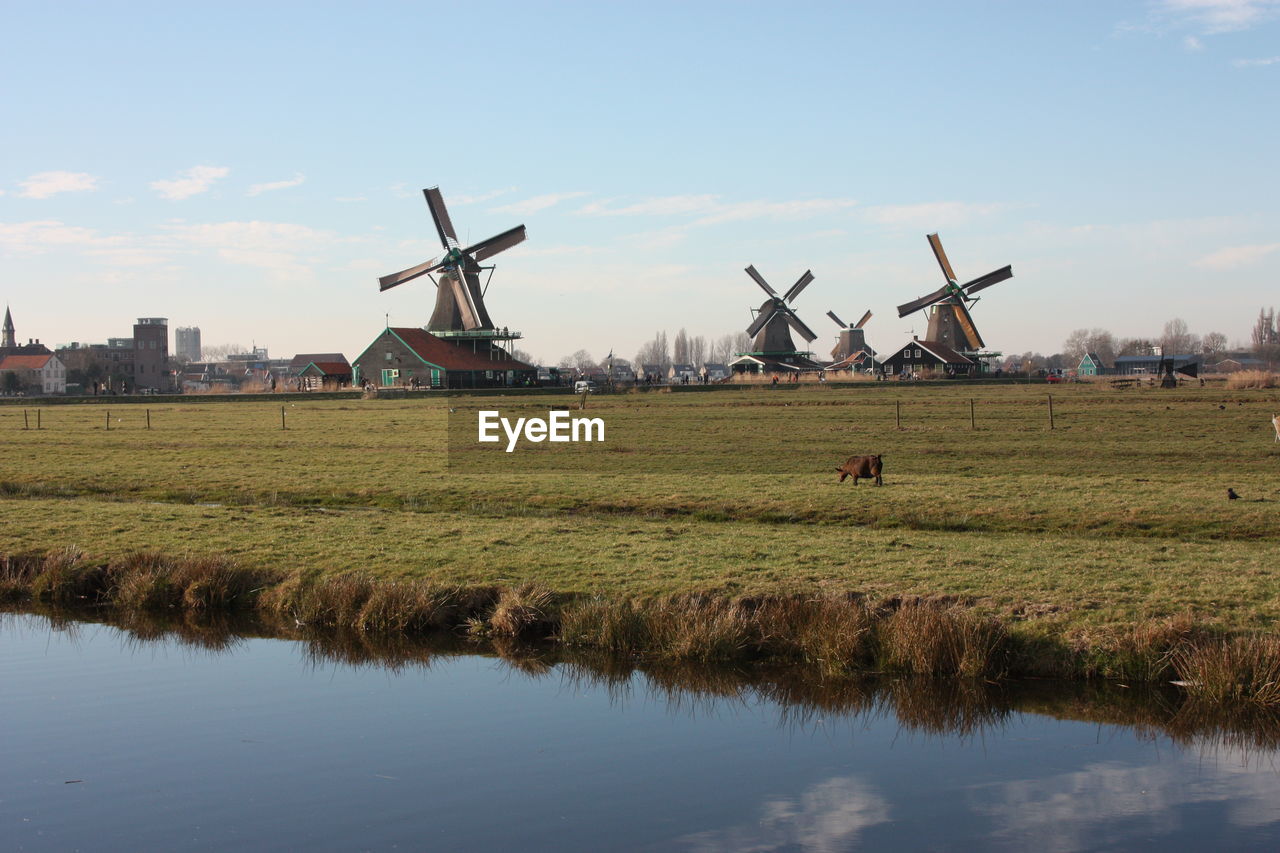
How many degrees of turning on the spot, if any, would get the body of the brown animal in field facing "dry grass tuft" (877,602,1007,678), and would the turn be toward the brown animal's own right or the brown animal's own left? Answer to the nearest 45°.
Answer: approximately 90° to the brown animal's own left

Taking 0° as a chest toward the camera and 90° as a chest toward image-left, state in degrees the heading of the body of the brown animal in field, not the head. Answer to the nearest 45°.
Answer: approximately 90°

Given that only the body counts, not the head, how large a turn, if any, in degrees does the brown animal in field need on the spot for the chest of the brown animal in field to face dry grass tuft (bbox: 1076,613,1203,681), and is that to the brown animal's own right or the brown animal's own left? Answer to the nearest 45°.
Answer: approximately 90° to the brown animal's own left

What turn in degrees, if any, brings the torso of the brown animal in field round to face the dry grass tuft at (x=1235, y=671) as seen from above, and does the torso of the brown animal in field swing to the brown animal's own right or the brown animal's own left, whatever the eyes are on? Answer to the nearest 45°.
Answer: approximately 90° to the brown animal's own left
